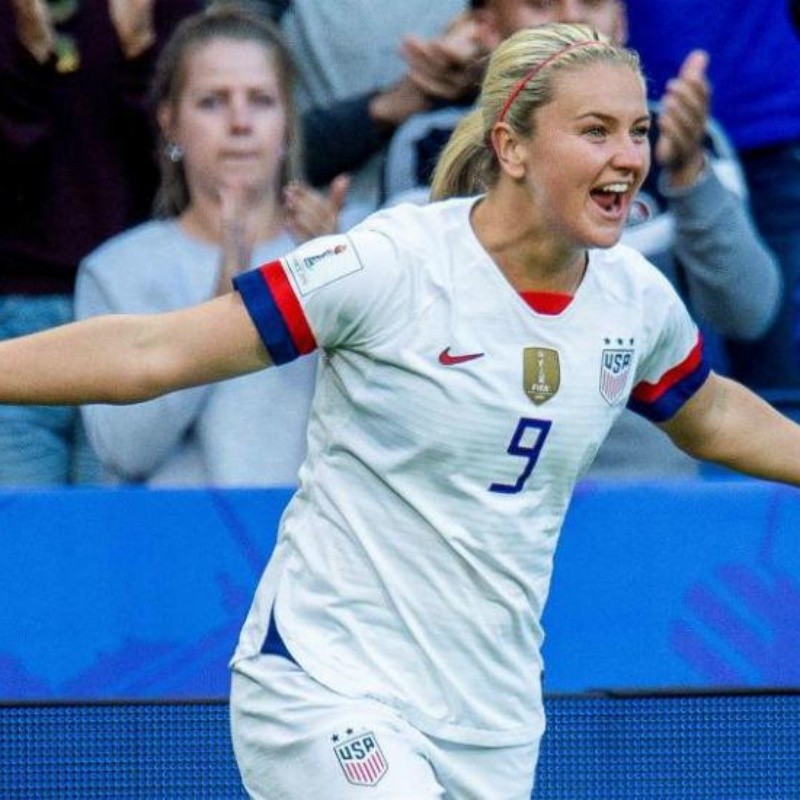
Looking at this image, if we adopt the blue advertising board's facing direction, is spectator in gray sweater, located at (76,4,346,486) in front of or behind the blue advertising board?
behind

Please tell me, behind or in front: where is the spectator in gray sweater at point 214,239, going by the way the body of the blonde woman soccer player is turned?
behind

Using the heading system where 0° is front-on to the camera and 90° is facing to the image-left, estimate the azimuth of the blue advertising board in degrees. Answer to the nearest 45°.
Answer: approximately 0°

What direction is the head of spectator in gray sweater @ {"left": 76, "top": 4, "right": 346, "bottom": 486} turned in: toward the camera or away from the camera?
toward the camera

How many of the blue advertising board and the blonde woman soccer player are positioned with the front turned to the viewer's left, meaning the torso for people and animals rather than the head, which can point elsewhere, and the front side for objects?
0

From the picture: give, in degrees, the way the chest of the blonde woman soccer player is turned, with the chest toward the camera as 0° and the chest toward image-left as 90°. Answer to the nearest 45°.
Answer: approximately 315°

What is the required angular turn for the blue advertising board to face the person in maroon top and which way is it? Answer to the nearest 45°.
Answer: approximately 135° to its right
